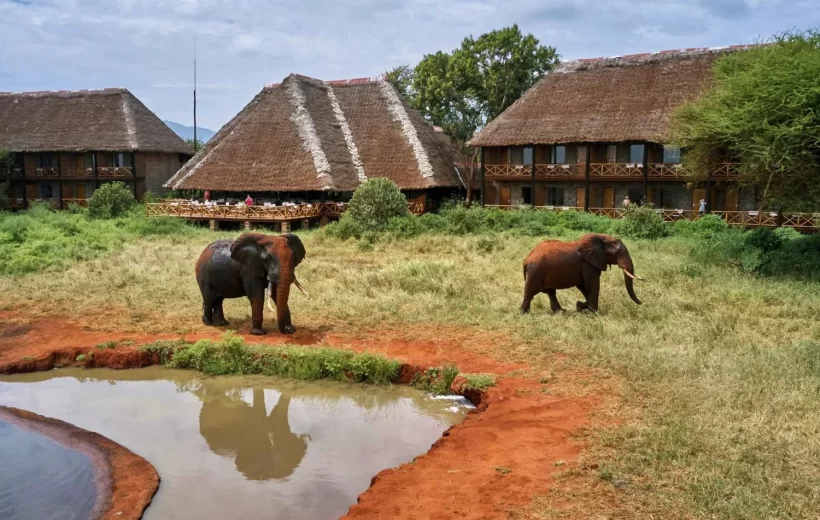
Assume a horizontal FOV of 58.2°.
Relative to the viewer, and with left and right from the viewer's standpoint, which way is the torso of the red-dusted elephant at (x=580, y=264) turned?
facing to the right of the viewer

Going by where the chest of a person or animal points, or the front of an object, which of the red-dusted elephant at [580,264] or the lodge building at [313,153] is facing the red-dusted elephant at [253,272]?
the lodge building

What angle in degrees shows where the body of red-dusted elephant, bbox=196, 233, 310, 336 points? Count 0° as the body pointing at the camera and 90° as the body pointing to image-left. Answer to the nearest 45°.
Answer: approximately 315°

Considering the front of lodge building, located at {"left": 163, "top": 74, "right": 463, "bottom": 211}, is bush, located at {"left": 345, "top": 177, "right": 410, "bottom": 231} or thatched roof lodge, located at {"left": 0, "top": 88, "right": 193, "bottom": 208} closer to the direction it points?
the bush

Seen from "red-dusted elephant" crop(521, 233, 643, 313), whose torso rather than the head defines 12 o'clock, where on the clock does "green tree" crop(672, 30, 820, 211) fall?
The green tree is roughly at 10 o'clock from the red-dusted elephant.

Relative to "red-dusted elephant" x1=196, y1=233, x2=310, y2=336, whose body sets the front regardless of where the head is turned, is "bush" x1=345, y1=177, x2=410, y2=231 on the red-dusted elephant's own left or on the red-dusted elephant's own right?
on the red-dusted elephant's own left

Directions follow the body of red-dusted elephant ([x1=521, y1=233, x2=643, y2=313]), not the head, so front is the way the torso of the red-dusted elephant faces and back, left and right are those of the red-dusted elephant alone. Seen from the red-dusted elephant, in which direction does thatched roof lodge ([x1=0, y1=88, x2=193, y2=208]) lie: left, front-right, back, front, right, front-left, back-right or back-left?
back-left

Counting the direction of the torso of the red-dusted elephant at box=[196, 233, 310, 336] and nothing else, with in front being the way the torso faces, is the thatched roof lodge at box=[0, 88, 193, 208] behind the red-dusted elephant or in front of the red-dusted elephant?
behind

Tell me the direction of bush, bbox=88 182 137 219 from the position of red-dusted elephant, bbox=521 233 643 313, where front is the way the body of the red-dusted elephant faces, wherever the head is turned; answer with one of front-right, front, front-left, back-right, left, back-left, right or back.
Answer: back-left

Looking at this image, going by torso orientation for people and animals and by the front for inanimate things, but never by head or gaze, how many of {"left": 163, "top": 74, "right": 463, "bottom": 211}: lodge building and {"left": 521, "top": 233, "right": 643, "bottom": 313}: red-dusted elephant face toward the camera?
1

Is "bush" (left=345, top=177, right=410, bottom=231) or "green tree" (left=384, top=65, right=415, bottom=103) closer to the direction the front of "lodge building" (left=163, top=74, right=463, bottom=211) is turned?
the bush

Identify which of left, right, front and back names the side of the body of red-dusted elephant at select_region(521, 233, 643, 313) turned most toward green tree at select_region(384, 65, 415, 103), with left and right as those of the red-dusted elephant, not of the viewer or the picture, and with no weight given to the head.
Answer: left

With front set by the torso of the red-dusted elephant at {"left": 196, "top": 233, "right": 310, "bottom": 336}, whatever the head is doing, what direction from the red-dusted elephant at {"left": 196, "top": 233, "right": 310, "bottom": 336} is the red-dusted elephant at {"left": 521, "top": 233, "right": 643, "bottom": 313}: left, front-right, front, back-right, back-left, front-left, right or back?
front-left

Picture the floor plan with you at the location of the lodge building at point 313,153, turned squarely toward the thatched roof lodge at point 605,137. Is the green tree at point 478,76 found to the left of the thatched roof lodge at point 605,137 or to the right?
left

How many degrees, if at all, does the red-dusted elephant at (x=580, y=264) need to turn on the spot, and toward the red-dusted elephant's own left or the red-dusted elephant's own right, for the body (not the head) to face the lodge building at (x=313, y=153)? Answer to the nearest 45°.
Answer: approximately 135° to the red-dusted elephant's own left
